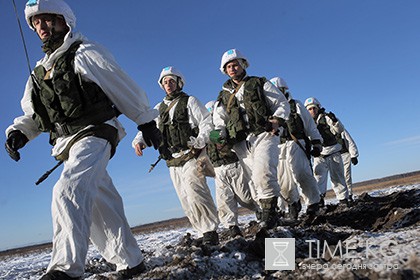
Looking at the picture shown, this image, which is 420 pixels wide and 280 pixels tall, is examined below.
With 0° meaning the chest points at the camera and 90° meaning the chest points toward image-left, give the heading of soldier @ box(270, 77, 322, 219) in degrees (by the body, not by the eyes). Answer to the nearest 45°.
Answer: approximately 45°

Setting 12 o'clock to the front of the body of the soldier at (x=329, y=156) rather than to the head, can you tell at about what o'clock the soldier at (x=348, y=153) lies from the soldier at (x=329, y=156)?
the soldier at (x=348, y=153) is roughly at 5 o'clock from the soldier at (x=329, y=156).

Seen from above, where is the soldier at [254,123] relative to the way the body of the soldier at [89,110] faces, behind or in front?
behind

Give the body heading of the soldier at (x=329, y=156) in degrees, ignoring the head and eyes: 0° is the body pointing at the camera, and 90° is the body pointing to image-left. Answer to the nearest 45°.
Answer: approximately 45°

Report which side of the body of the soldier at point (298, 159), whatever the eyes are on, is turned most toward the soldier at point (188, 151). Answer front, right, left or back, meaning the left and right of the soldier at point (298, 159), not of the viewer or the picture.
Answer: front

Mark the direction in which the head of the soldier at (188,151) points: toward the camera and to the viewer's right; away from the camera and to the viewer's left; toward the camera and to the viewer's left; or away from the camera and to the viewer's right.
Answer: toward the camera and to the viewer's left

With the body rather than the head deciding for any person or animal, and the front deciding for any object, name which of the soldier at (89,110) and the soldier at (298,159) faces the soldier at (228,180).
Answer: the soldier at (298,159)

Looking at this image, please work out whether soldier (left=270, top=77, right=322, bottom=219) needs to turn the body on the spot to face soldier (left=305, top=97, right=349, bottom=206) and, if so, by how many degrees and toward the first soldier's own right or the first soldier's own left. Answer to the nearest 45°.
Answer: approximately 135° to the first soldier's own right

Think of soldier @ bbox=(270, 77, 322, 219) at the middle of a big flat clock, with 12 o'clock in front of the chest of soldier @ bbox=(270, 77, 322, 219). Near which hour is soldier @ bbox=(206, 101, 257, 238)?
soldier @ bbox=(206, 101, 257, 238) is roughly at 12 o'clock from soldier @ bbox=(270, 77, 322, 219).

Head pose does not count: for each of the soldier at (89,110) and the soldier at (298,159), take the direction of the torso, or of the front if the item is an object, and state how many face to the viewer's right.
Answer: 0

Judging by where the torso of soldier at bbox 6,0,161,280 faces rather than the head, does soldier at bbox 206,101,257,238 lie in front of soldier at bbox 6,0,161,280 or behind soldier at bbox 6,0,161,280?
behind

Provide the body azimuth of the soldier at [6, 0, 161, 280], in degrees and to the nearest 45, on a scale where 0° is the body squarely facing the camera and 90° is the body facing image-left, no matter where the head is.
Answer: approximately 45°
